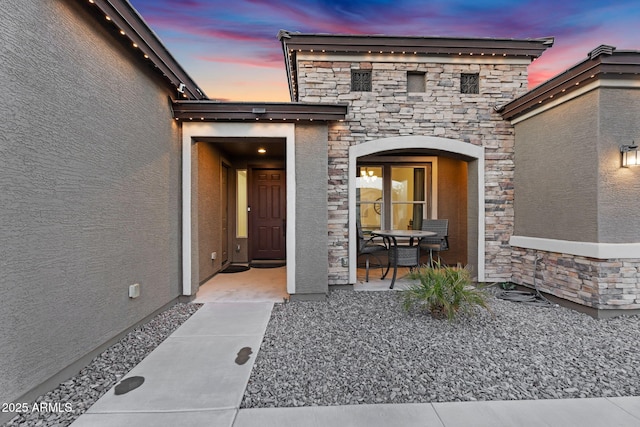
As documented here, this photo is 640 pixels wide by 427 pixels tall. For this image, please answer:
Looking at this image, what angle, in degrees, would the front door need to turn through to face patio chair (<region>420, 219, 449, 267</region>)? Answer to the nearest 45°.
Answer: approximately 45° to its left

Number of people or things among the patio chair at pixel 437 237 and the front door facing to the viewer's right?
0

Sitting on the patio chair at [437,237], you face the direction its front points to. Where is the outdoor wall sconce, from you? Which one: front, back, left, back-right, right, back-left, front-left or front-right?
left

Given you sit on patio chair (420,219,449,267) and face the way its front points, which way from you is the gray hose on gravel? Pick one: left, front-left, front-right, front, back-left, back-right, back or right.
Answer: left

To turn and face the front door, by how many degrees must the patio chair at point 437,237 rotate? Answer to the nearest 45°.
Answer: approximately 45° to its right

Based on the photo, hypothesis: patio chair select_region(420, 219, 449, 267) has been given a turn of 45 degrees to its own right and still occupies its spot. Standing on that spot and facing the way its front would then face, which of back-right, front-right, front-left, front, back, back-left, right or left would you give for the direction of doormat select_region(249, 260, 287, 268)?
front

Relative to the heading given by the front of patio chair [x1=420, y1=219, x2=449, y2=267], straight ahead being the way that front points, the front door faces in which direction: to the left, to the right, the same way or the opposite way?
to the left

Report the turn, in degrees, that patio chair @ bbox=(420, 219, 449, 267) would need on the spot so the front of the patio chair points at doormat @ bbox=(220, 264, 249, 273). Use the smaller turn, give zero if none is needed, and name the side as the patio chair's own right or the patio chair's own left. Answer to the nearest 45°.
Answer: approximately 45° to the patio chair's own right

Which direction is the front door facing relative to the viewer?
toward the camera

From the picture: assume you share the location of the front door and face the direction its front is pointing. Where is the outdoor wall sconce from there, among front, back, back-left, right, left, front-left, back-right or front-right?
front-left

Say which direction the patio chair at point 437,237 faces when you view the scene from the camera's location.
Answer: facing the viewer and to the left of the viewer
